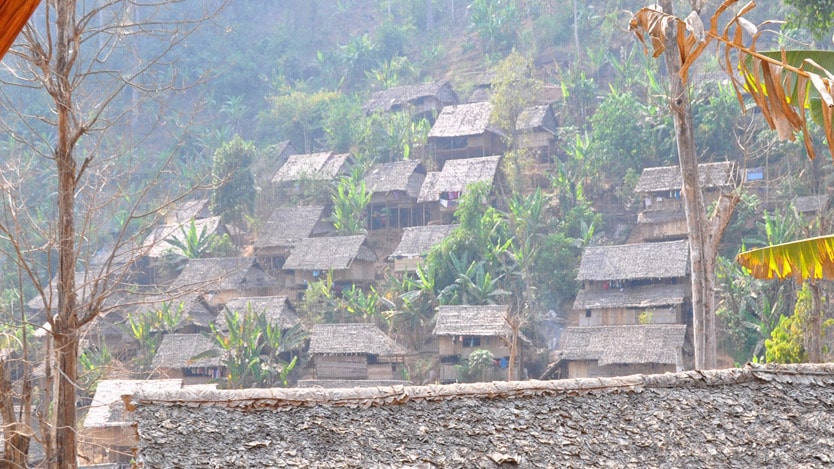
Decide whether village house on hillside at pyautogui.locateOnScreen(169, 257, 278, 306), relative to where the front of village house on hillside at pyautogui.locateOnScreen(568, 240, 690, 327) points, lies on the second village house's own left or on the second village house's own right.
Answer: on the second village house's own right

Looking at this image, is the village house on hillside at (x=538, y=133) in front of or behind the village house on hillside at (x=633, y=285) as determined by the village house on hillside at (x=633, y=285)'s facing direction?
behind

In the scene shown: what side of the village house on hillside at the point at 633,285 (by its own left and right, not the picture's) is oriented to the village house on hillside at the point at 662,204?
back

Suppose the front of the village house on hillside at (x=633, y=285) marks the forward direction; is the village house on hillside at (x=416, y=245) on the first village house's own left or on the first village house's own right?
on the first village house's own right

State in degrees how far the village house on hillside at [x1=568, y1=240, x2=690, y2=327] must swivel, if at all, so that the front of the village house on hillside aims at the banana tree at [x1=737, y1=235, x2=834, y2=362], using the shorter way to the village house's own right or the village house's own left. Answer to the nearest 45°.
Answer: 0° — it already faces it

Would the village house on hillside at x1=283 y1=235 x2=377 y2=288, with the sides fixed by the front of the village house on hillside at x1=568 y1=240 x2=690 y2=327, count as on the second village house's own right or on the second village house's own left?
on the second village house's own right

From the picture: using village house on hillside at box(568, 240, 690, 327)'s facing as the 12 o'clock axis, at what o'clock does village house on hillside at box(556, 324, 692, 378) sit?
village house on hillside at box(556, 324, 692, 378) is roughly at 12 o'clock from village house on hillside at box(568, 240, 690, 327).

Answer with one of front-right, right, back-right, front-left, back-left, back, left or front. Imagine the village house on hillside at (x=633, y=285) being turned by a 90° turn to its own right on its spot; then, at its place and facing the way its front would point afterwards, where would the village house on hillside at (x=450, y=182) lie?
front-right

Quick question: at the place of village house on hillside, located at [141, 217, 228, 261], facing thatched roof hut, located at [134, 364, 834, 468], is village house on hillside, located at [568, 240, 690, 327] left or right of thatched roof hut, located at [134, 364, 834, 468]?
left

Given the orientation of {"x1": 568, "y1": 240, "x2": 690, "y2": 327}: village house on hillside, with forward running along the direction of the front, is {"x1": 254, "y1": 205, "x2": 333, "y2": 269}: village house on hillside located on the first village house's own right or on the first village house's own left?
on the first village house's own right

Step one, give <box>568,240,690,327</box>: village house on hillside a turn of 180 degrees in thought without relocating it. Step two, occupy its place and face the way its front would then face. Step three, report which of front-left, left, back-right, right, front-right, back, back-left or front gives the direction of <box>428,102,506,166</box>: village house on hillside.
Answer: front-left

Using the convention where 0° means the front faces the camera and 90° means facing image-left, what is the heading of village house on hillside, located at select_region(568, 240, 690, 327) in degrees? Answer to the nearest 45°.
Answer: approximately 0°

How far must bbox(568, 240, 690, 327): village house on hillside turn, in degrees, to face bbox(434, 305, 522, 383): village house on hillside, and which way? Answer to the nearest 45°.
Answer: approximately 45° to its right

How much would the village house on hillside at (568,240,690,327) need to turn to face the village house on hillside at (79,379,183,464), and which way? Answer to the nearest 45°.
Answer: approximately 45° to its right
